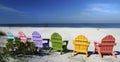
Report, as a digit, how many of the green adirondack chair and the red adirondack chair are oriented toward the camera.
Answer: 0

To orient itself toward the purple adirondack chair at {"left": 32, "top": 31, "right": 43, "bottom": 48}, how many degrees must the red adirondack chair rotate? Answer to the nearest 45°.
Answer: approximately 45° to its left

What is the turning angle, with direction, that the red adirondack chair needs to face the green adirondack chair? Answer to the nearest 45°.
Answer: approximately 45° to its left

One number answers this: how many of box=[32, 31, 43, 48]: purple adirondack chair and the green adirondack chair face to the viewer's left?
0

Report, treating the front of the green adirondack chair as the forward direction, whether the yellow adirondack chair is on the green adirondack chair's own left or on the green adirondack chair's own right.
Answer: on the green adirondack chair's own right

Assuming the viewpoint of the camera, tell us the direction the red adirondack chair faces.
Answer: facing away from the viewer and to the left of the viewer

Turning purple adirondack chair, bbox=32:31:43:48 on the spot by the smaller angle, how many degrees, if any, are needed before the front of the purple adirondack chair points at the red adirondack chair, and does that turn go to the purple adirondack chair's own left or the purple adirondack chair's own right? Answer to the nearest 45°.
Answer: approximately 90° to the purple adirondack chair's own right

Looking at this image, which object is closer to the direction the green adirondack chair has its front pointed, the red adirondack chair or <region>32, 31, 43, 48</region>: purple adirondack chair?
the red adirondack chair

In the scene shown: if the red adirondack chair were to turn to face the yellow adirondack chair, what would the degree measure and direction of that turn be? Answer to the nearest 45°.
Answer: approximately 45° to its left
